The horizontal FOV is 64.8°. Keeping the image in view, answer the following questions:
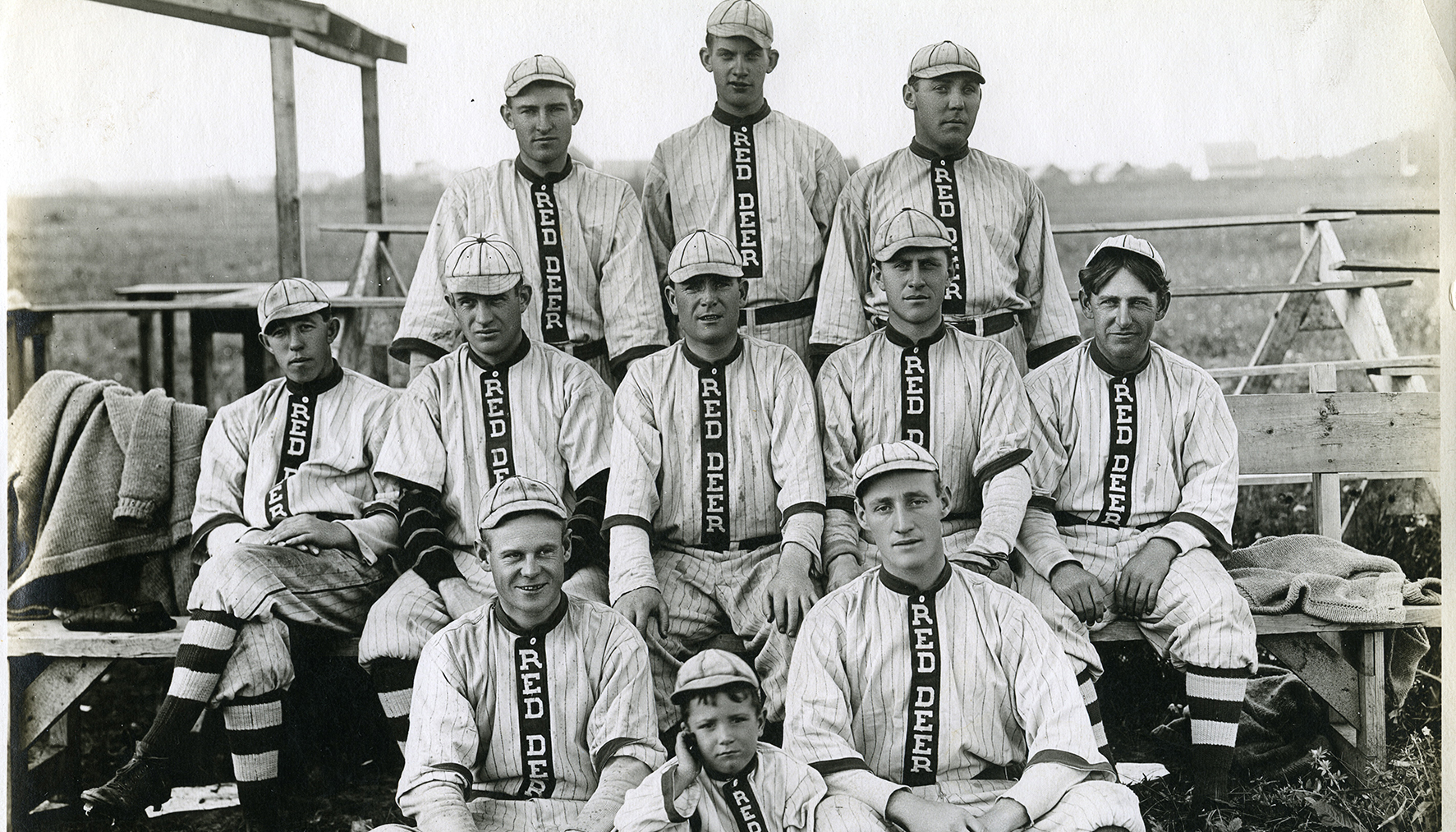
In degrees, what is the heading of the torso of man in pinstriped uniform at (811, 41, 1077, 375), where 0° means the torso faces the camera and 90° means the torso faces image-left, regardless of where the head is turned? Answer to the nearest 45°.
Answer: approximately 0°
